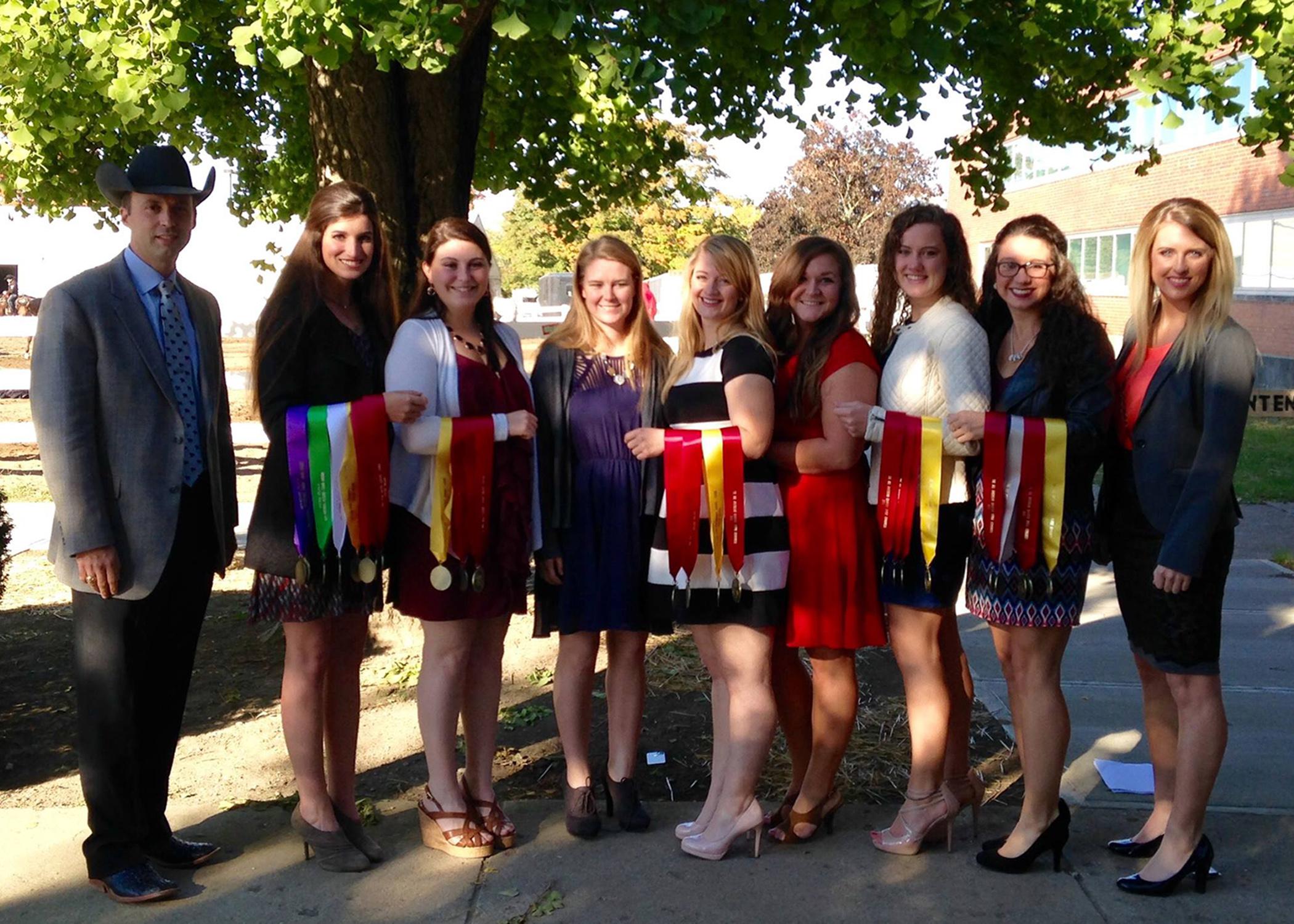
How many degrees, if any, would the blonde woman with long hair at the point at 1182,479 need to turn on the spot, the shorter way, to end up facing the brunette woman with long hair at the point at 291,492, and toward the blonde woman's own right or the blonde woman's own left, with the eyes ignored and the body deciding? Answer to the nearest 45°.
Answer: approximately 45° to the blonde woman's own right

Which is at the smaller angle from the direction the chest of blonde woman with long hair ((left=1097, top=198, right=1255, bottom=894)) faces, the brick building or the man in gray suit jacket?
the man in gray suit jacket

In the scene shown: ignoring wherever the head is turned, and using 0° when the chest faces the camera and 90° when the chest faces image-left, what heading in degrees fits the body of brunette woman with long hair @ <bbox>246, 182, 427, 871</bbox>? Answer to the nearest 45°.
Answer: approximately 315°

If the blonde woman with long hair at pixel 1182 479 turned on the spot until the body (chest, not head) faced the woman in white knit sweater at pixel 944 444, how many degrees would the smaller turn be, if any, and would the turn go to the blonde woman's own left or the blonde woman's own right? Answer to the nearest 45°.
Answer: approximately 45° to the blonde woman's own right

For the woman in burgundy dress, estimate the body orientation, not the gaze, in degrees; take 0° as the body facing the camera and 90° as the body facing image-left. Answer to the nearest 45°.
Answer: approximately 315°
